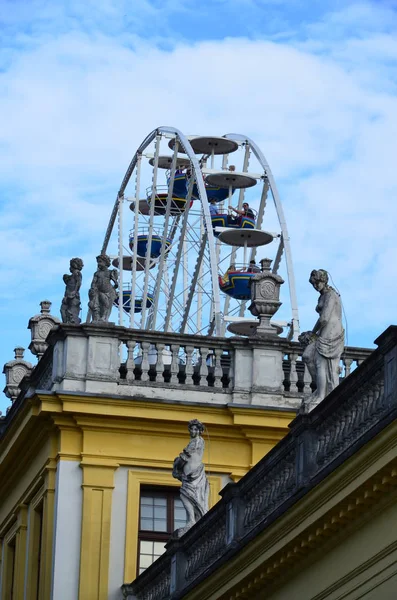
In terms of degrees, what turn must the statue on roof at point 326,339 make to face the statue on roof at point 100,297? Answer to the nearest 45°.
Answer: approximately 45° to its right

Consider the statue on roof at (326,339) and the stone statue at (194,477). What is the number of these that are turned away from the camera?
0

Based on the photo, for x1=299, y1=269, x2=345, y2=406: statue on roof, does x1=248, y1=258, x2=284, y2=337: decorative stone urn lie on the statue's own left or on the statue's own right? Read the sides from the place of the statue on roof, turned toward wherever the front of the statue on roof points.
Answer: on the statue's own right

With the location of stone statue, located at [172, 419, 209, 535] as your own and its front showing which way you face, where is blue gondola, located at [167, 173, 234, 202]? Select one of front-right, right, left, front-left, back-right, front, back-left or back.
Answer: back-right

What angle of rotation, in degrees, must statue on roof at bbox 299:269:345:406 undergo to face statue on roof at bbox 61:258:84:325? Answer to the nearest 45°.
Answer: approximately 45° to its right

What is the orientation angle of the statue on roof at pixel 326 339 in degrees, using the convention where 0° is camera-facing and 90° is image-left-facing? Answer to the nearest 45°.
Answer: approximately 90°

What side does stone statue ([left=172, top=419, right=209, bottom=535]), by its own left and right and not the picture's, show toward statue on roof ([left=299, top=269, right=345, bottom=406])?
left

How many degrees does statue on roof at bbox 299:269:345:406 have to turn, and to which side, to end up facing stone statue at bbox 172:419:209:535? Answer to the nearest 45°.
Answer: approximately 45° to its right
